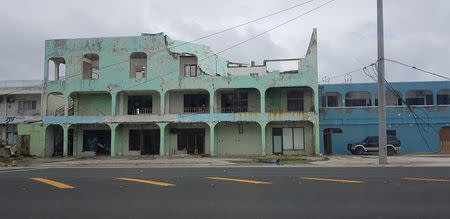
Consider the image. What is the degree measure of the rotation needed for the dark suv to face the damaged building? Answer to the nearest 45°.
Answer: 0° — it already faces it

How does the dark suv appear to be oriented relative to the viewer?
to the viewer's left

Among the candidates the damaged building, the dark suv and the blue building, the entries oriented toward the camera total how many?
2

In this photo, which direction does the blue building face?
toward the camera

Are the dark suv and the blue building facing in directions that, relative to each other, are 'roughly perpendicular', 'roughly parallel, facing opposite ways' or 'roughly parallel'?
roughly perpendicular

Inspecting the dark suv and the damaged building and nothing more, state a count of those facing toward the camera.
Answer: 1

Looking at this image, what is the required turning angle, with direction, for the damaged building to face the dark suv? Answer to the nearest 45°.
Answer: approximately 90° to its left

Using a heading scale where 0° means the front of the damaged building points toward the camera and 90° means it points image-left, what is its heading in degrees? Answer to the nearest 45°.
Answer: approximately 0°

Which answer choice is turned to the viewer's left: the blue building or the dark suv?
the dark suv

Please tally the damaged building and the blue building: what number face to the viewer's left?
0

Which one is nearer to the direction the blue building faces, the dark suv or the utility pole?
the utility pole

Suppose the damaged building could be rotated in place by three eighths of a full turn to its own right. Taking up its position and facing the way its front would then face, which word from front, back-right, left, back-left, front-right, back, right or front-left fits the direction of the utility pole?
back

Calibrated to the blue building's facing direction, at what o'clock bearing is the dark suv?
The dark suv is roughly at 1 o'clock from the blue building.

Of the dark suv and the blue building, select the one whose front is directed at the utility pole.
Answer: the blue building

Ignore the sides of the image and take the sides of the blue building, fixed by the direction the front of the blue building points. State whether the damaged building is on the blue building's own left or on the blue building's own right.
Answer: on the blue building's own right

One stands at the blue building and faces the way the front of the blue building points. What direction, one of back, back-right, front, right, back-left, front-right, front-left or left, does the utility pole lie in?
front
